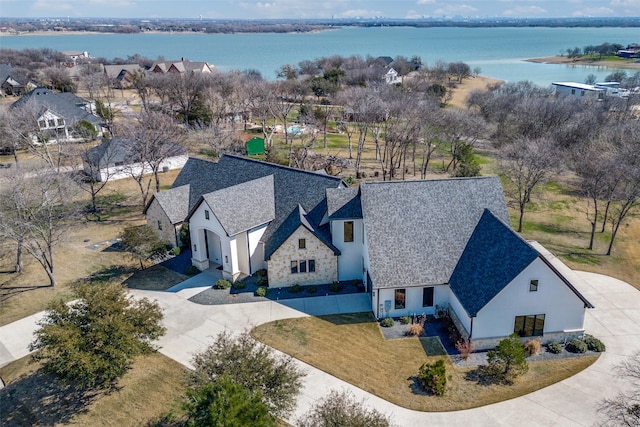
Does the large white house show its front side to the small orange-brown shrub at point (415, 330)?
yes

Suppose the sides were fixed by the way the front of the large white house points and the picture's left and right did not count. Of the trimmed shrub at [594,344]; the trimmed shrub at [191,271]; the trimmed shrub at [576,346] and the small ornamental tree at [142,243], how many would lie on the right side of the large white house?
2

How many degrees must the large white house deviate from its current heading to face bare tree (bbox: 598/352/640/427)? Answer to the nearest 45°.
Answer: approximately 45° to its left

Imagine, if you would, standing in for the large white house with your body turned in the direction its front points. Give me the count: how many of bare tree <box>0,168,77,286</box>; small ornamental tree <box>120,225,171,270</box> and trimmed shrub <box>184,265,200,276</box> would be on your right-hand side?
3

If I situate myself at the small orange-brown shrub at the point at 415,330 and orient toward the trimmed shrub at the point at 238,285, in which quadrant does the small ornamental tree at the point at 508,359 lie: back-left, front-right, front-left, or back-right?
back-left

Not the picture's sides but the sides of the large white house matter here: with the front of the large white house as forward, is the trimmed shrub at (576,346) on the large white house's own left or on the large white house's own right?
on the large white house's own left

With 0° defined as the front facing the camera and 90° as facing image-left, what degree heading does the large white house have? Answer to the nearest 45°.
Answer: approximately 0°

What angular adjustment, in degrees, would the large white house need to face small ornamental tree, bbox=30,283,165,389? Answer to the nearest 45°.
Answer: approximately 45° to its right

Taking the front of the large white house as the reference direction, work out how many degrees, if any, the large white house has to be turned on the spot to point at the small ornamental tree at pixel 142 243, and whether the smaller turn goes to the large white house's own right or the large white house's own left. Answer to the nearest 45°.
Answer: approximately 90° to the large white house's own right

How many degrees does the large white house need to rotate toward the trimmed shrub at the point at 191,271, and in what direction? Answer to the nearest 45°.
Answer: approximately 90° to its right

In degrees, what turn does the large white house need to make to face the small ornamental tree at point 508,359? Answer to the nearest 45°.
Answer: approximately 45° to its left

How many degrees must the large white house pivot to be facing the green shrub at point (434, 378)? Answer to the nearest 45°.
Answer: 0° — it already faces it

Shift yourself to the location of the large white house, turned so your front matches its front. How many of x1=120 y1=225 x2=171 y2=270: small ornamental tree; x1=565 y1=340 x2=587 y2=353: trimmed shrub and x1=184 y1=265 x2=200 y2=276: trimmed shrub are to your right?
2

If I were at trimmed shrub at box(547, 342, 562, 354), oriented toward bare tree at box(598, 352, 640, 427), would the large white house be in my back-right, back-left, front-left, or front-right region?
back-right

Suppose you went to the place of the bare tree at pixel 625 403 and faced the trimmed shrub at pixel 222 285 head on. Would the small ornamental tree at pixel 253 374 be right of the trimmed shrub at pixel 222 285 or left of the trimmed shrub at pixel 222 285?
left
